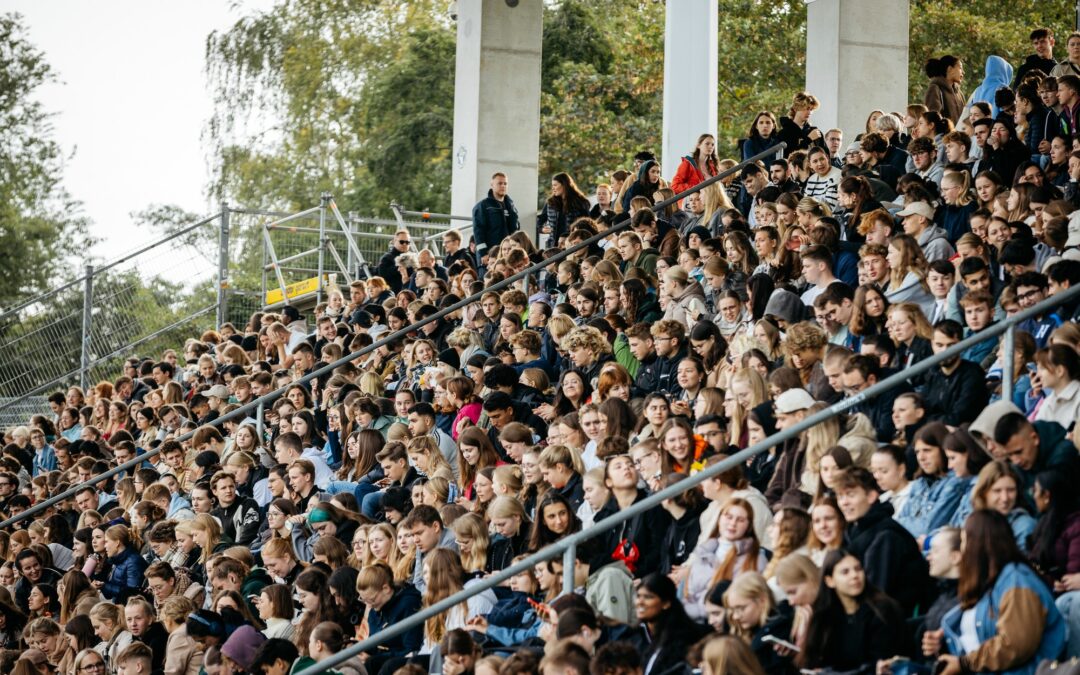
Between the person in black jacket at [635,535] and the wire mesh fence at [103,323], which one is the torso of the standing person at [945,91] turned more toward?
the person in black jacket

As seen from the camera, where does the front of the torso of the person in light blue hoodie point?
away from the camera

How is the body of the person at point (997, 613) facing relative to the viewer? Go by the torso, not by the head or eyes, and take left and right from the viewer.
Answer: facing to the left of the viewer

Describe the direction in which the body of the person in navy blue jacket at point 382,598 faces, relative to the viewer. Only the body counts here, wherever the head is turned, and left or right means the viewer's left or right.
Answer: facing the viewer and to the left of the viewer

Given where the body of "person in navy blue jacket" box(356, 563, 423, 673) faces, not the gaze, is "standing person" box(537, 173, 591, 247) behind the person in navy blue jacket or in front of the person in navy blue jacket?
behind

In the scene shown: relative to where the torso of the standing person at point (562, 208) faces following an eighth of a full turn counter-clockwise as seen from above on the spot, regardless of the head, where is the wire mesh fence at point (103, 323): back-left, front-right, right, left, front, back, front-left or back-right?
back-right

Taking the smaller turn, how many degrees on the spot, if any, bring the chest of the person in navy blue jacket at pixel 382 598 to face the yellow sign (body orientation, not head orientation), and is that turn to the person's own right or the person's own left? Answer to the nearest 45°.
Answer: approximately 135° to the person's own right

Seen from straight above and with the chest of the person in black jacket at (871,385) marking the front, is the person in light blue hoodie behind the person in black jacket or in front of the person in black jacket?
behind

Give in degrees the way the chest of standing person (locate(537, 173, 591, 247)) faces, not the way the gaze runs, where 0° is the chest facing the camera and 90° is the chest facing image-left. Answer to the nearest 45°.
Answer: approximately 45°
